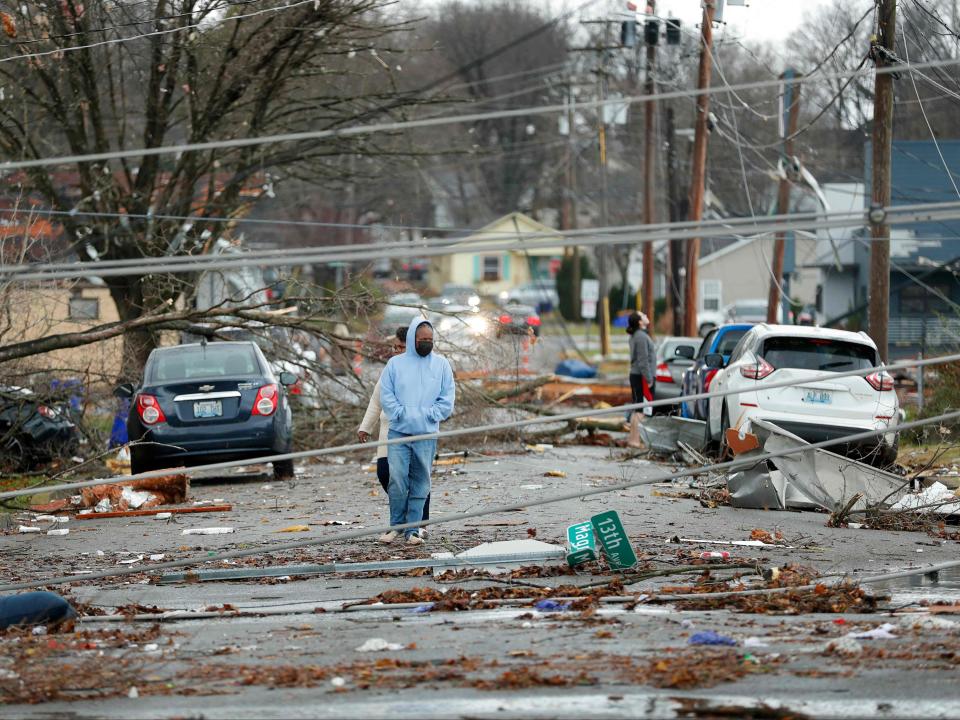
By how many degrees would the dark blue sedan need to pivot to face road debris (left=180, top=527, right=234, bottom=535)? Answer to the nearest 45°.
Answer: approximately 180°

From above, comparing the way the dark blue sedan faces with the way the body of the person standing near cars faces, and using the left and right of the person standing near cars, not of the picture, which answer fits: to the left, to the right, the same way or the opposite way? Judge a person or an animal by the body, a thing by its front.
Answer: to the left

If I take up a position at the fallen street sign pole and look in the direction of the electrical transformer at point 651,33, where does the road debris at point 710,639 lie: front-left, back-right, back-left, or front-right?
back-right

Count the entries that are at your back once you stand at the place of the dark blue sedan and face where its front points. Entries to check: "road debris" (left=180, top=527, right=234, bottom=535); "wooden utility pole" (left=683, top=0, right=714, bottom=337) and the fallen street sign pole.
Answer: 2

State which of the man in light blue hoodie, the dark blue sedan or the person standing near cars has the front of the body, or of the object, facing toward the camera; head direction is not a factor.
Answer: the man in light blue hoodie

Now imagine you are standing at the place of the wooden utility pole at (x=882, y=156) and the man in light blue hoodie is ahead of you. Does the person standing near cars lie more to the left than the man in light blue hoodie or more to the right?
right

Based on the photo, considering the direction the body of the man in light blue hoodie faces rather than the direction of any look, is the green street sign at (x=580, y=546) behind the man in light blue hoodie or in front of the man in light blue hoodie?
in front

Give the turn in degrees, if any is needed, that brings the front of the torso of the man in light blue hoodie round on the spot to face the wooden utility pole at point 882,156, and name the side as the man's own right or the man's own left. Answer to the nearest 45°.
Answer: approximately 135° to the man's own left

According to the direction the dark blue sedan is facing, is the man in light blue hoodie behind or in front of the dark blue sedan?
behind

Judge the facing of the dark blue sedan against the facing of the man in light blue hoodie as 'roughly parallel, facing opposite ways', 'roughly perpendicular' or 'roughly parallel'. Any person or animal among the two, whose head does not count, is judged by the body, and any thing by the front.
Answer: roughly parallel, facing opposite ways

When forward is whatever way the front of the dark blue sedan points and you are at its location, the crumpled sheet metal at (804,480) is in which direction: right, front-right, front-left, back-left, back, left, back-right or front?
back-right

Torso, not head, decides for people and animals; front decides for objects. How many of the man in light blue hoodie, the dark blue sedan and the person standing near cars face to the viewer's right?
1

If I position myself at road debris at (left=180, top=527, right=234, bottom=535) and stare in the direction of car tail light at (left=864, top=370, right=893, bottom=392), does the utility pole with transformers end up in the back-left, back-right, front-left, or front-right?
front-left

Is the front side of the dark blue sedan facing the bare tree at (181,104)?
yes

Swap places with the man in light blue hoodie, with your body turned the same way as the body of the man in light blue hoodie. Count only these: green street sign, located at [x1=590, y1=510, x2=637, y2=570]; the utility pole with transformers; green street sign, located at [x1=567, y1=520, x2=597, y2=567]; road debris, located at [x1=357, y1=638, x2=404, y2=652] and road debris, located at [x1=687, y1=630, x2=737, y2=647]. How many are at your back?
1

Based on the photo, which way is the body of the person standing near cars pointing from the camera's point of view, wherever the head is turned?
to the viewer's right

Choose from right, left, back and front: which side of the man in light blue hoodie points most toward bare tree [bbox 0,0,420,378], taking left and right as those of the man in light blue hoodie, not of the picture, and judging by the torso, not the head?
back

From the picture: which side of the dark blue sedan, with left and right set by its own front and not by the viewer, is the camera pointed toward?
back

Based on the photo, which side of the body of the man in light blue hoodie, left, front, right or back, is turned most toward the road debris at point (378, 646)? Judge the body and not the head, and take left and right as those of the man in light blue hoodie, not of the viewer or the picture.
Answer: front

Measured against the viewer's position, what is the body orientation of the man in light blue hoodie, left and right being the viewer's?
facing the viewer
